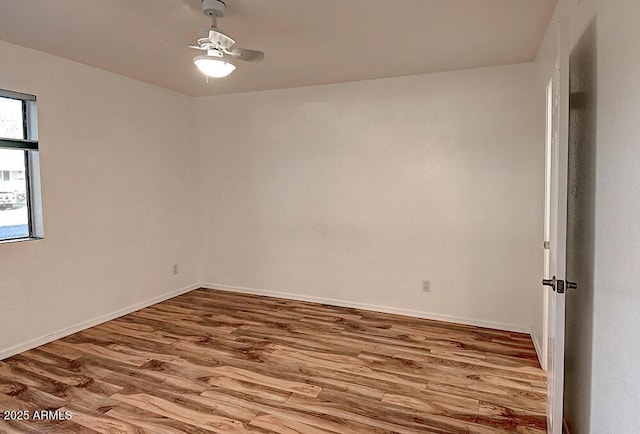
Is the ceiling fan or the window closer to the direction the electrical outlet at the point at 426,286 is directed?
the ceiling fan

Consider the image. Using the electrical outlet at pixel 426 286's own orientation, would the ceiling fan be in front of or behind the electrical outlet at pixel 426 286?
in front

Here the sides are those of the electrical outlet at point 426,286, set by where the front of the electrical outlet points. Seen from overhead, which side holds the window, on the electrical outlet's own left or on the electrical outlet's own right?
on the electrical outlet's own right

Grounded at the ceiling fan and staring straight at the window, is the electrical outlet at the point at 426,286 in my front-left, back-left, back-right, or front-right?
back-right

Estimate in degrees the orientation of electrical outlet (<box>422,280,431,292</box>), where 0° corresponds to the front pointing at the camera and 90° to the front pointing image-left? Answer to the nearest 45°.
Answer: approximately 0°
